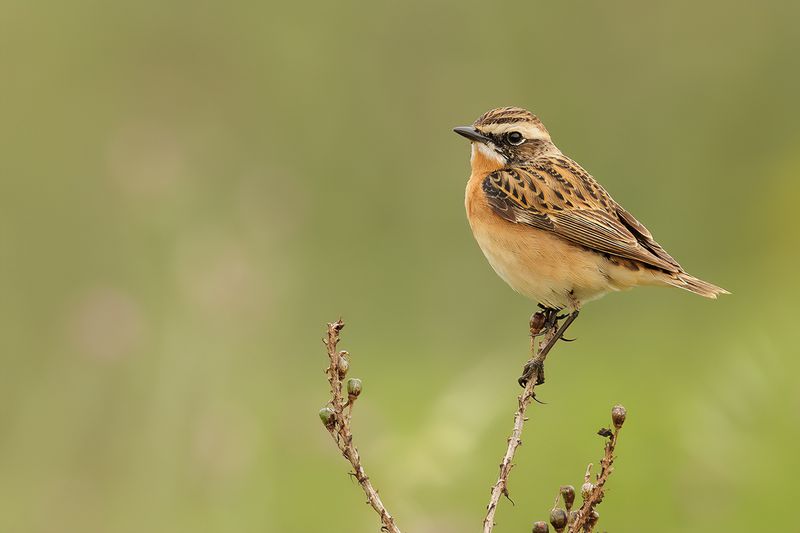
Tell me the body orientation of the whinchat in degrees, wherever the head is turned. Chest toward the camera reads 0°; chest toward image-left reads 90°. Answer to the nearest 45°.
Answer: approximately 90°
